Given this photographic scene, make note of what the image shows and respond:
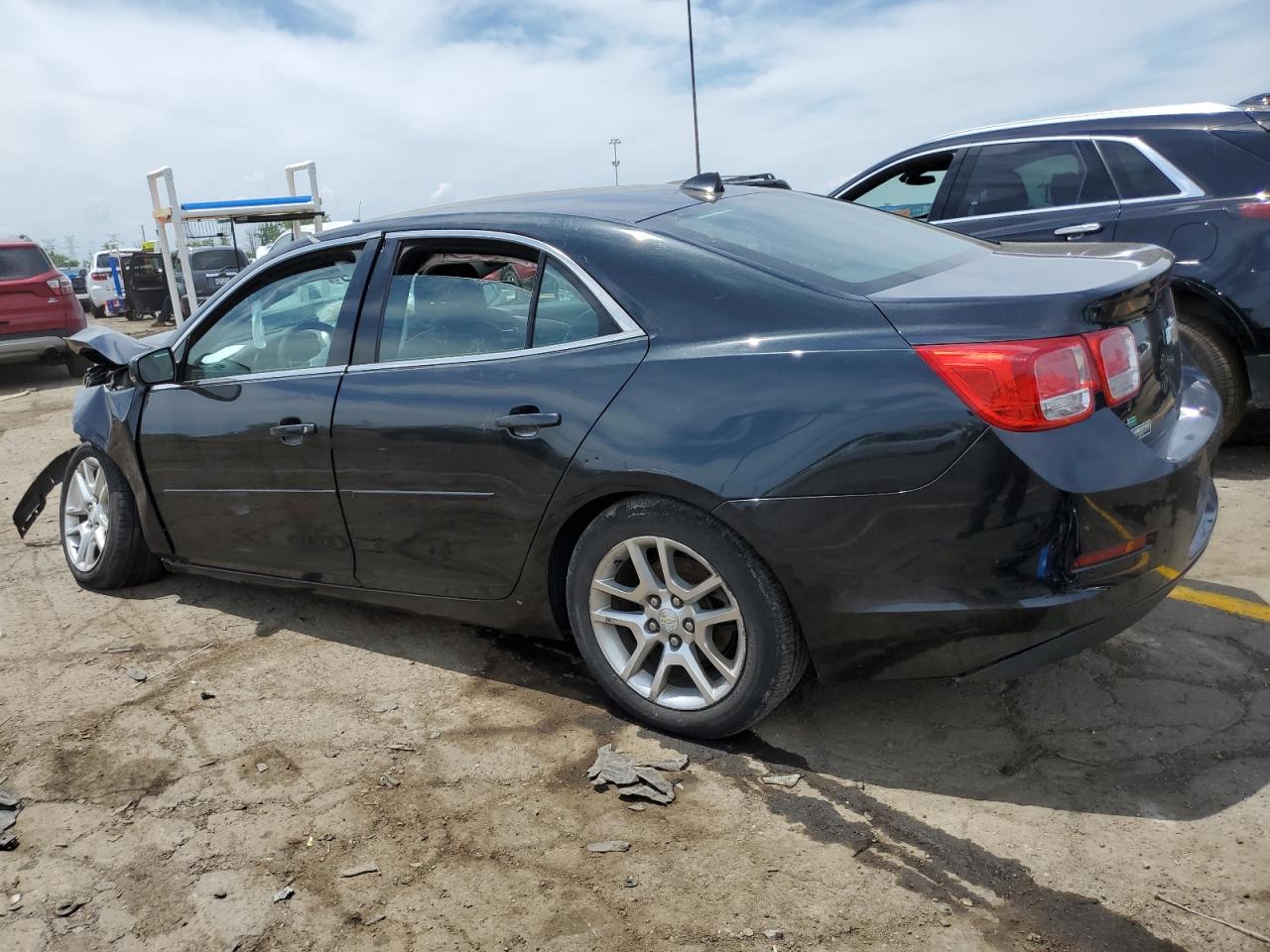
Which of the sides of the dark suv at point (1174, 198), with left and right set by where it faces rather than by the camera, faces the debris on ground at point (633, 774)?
left

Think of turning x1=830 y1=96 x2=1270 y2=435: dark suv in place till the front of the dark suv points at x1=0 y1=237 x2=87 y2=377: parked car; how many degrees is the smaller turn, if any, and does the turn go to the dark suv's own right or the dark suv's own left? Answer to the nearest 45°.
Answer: approximately 45° to the dark suv's own left

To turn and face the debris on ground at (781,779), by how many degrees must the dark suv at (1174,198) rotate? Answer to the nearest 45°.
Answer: approximately 135° to its left

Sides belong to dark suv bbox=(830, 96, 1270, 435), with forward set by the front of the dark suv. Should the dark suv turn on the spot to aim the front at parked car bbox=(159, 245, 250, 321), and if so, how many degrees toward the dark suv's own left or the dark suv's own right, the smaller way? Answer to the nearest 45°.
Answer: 0° — it already faces it

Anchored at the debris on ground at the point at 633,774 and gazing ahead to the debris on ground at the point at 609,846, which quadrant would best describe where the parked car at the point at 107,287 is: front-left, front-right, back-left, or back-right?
back-right

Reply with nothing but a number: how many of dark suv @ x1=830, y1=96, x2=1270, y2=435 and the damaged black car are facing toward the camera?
0

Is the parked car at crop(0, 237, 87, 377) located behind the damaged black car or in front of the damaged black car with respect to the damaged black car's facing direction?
in front

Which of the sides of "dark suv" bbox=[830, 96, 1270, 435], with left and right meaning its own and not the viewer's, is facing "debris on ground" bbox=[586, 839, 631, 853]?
left

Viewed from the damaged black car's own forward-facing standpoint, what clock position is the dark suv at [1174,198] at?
The dark suv is roughly at 3 o'clock from the damaged black car.

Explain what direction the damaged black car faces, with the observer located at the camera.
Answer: facing away from the viewer and to the left of the viewer

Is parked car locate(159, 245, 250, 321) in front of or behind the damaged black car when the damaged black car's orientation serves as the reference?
in front

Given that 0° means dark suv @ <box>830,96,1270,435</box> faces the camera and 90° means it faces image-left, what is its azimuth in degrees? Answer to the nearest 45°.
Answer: approximately 135°

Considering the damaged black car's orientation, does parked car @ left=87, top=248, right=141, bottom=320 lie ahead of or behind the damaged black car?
ahead
